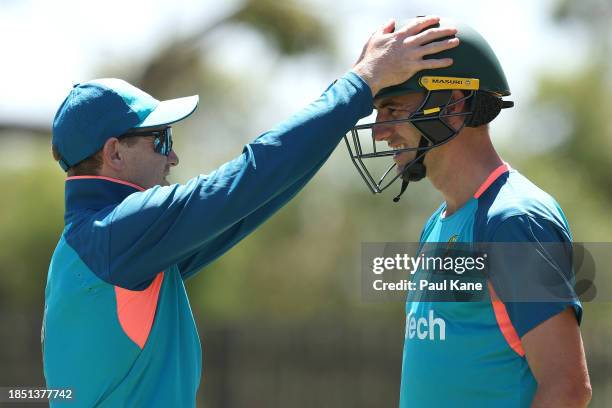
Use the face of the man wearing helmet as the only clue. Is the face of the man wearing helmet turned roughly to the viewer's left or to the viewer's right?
to the viewer's left

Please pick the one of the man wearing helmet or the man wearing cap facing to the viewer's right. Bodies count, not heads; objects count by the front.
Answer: the man wearing cap

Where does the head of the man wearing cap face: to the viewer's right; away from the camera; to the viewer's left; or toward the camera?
to the viewer's right

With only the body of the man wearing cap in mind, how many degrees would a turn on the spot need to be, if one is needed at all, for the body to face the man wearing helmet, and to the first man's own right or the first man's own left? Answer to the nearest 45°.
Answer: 0° — they already face them

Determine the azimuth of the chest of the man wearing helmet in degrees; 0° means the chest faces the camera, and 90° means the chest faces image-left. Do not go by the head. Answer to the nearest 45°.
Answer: approximately 90°

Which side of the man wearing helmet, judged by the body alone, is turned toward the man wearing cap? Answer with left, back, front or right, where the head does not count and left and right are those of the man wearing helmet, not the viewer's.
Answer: front

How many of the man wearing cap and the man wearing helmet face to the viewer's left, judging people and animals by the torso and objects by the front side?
1

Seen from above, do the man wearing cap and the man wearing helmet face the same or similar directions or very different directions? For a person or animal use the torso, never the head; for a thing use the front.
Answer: very different directions

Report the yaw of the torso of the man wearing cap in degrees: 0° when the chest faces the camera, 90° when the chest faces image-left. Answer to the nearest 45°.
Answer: approximately 270°
